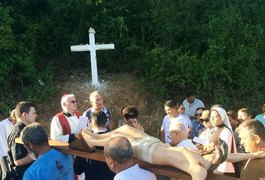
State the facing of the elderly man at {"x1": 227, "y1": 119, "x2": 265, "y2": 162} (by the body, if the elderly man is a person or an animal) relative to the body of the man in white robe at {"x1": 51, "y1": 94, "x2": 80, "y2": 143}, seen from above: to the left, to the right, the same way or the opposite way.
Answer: the opposite way

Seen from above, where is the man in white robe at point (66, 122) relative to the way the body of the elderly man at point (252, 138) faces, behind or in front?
in front

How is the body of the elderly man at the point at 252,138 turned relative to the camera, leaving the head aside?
to the viewer's left

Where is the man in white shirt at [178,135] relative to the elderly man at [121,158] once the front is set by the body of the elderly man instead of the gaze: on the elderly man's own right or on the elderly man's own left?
on the elderly man's own right

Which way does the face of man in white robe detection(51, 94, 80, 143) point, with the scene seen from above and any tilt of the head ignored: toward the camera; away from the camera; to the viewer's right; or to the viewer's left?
to the viewer's right

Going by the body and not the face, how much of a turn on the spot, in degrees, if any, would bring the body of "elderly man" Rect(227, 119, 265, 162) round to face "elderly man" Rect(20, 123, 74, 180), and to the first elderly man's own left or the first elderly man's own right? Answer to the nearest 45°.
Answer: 0° — they already face them

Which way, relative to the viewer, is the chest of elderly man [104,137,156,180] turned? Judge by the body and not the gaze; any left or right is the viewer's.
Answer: facing away from the viewer and to the left of the viewer

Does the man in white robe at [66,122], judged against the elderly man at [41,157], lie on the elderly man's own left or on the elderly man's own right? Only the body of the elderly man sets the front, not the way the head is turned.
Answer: on the elderly man's own right

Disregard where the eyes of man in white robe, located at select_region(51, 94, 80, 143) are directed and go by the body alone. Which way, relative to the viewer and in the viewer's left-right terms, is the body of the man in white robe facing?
facing the viewer and to the right of the viewer
